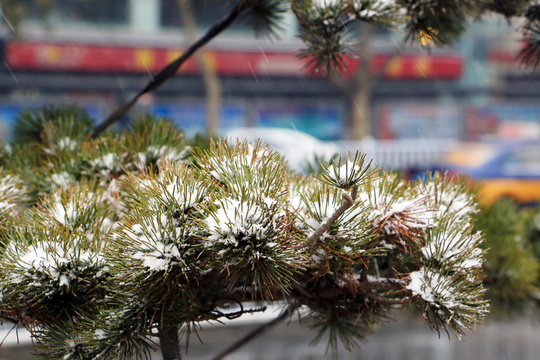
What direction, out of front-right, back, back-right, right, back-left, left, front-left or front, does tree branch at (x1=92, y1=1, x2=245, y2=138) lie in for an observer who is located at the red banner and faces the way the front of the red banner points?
front

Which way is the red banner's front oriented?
toward the camera

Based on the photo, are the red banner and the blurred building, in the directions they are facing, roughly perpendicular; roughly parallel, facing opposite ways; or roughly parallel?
roughly parallel

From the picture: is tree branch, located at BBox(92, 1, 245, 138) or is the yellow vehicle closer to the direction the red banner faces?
the tree branch

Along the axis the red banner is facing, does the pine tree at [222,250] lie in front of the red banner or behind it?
in front

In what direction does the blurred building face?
toward the camera

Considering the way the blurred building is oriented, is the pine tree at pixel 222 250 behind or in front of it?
in front

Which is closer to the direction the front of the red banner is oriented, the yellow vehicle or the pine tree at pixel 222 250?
the pine tree

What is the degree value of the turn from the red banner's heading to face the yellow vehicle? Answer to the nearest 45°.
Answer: approximately 45° to its left

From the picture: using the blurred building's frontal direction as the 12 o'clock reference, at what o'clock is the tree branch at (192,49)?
The tree branch is roughly at 12 o'clock from the blurred building.

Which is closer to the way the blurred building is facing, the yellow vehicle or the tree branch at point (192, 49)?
the tree branch
